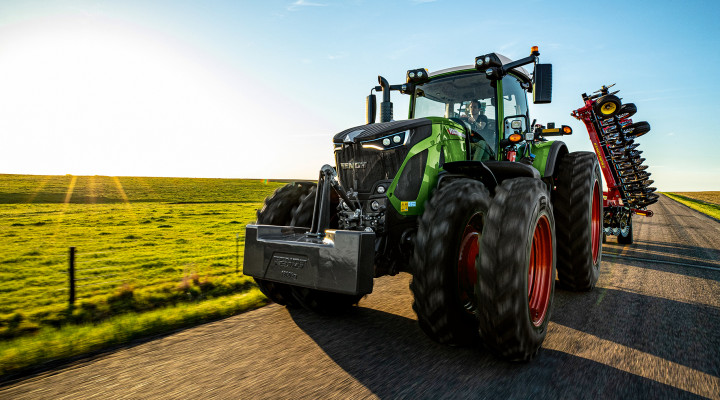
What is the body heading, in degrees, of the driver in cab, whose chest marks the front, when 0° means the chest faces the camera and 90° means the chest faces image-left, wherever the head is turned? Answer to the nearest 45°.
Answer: approximately 45°

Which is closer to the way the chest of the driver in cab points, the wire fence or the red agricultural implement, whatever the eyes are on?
the wire fence

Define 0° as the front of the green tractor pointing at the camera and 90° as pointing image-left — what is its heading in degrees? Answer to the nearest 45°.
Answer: approximately 45°

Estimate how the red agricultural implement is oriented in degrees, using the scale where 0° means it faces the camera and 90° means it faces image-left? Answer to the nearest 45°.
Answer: approximately 45°
